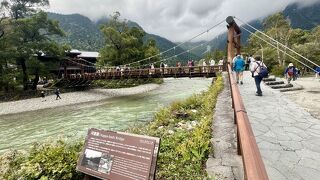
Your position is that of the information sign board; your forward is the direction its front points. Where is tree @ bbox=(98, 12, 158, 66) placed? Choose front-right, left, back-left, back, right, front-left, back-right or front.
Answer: back-right

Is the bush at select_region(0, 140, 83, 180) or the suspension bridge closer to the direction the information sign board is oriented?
the bush

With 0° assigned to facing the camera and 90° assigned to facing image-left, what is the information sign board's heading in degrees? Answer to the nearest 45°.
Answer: approximately 45°

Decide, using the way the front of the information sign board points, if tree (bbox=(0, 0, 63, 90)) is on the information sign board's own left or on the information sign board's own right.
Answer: on the information sign board's own right

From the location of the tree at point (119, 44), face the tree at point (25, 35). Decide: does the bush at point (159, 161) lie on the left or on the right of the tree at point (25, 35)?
left

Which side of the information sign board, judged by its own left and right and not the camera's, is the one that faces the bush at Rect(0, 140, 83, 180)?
right
